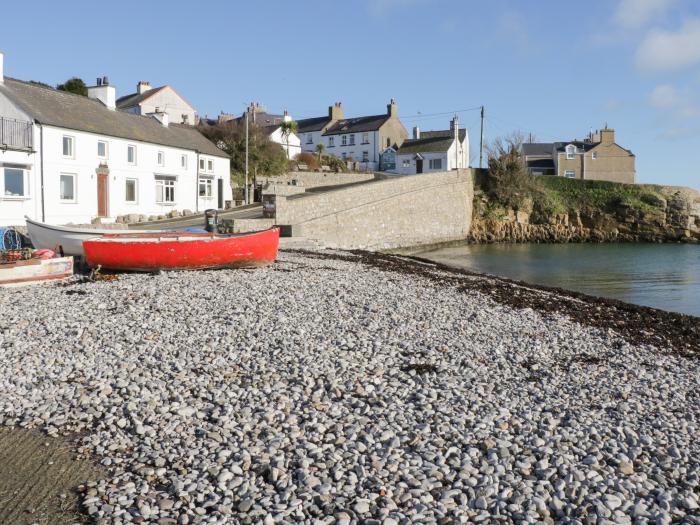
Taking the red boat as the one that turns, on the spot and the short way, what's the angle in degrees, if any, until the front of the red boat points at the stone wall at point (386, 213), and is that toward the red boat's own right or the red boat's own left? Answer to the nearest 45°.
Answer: approximately 45° to the red boat's own left

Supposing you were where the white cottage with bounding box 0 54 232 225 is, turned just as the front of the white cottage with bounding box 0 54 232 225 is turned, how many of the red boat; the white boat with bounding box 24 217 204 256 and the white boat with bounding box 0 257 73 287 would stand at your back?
0

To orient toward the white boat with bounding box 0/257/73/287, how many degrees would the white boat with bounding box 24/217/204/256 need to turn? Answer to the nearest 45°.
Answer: approximately 90° to its left

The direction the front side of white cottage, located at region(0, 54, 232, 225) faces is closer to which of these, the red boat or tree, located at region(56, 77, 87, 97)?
the red boat

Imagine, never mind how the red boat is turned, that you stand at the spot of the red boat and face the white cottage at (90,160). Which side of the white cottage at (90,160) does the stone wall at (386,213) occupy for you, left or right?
right

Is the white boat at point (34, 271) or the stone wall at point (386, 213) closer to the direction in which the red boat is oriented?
the stone wall

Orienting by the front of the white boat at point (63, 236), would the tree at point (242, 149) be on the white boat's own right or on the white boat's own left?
on the white boat's own right

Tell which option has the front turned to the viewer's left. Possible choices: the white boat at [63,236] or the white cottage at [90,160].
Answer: the white boat

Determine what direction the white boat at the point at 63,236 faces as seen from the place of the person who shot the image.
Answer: facing to the left of the viewer

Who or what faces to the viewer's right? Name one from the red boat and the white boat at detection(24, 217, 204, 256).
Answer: the red boat

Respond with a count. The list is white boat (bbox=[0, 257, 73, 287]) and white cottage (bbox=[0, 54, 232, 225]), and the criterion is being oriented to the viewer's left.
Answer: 0

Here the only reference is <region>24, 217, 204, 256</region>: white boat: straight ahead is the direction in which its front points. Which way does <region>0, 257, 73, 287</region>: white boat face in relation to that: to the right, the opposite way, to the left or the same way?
the opposite way

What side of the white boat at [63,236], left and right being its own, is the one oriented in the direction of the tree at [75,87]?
right

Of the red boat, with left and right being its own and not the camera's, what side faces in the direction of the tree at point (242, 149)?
left

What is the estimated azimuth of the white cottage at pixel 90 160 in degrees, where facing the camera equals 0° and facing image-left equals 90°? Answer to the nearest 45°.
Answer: approximately 315°

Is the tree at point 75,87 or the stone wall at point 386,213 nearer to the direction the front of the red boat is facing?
the stone wall

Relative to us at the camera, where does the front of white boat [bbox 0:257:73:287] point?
facing to the right of the viewer

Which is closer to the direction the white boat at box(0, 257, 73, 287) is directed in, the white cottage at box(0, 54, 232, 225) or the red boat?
the red boat

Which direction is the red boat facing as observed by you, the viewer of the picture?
facing to the right of the viewer
